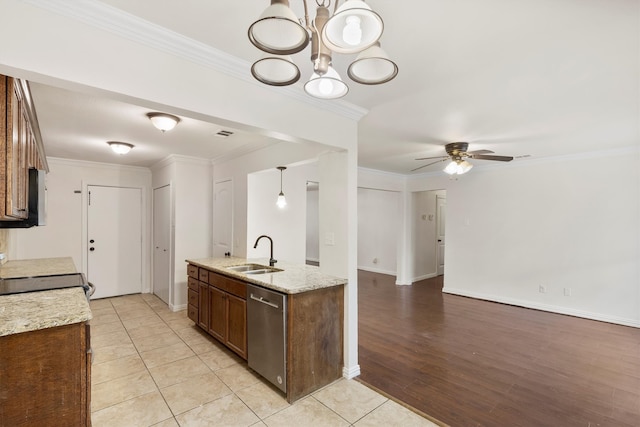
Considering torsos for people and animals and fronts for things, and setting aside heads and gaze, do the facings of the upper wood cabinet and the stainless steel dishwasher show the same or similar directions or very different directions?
very different directions

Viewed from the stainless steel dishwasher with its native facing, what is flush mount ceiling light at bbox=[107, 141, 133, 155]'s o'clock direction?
The flush mount ceiling light is roughly at 3 o'clock from the stainless steel dishwasher.

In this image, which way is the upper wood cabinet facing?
to the viewer's right

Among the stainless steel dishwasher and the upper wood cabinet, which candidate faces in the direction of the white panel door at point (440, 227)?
the upper wood cabinet

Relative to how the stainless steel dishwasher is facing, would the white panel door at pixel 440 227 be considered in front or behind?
behind

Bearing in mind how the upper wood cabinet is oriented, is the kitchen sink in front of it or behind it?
in front

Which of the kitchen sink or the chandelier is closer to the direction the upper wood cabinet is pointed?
the kitchen sink

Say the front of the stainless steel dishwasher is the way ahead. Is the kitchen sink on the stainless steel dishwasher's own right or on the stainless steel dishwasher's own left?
on the stainless steel dishwasher's own right

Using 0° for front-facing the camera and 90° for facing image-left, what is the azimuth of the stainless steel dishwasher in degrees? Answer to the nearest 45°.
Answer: approximately 45°

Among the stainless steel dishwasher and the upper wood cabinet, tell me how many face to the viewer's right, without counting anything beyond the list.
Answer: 1
